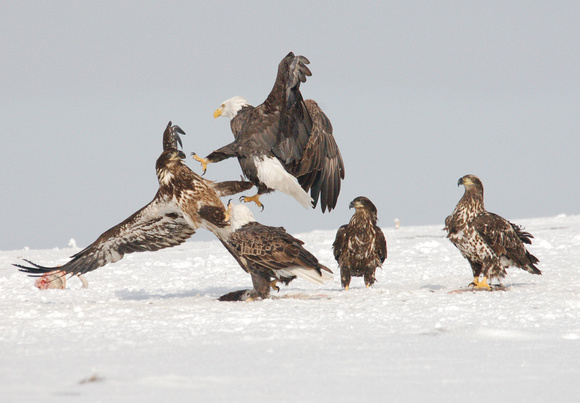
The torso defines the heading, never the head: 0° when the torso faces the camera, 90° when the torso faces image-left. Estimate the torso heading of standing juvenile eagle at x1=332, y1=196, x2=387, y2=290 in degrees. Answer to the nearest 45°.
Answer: approximately 0°

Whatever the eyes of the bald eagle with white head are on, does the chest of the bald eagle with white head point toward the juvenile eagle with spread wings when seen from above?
yes

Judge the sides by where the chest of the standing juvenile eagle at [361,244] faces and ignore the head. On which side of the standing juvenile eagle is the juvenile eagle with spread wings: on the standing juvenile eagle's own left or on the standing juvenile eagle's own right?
on the standing juvenile eagle's own right

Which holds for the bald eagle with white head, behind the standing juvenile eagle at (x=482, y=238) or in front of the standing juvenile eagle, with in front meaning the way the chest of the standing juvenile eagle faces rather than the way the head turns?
in front

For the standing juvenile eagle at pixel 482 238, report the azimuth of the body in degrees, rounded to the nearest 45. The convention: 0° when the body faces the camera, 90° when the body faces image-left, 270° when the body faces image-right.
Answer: approximately 45°

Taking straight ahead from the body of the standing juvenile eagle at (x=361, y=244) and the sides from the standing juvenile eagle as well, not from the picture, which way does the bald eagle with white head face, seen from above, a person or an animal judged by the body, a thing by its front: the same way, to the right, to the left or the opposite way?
to the right

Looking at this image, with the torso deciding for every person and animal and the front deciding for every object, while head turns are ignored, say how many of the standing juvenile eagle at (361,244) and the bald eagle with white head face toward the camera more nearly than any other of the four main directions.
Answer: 1

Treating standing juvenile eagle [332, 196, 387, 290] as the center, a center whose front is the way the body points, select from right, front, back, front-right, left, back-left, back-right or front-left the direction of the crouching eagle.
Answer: front-right

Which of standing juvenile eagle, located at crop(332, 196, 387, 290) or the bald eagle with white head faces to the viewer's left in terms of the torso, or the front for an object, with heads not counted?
the bald eagle with white head

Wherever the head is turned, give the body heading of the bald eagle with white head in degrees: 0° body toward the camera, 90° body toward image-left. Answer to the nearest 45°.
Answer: approximately 90°

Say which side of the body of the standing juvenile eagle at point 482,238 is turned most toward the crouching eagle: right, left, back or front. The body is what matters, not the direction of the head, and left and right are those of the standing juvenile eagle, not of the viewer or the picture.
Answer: front

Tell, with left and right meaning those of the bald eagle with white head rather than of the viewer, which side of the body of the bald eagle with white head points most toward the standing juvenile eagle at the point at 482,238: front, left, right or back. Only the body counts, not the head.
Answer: back
